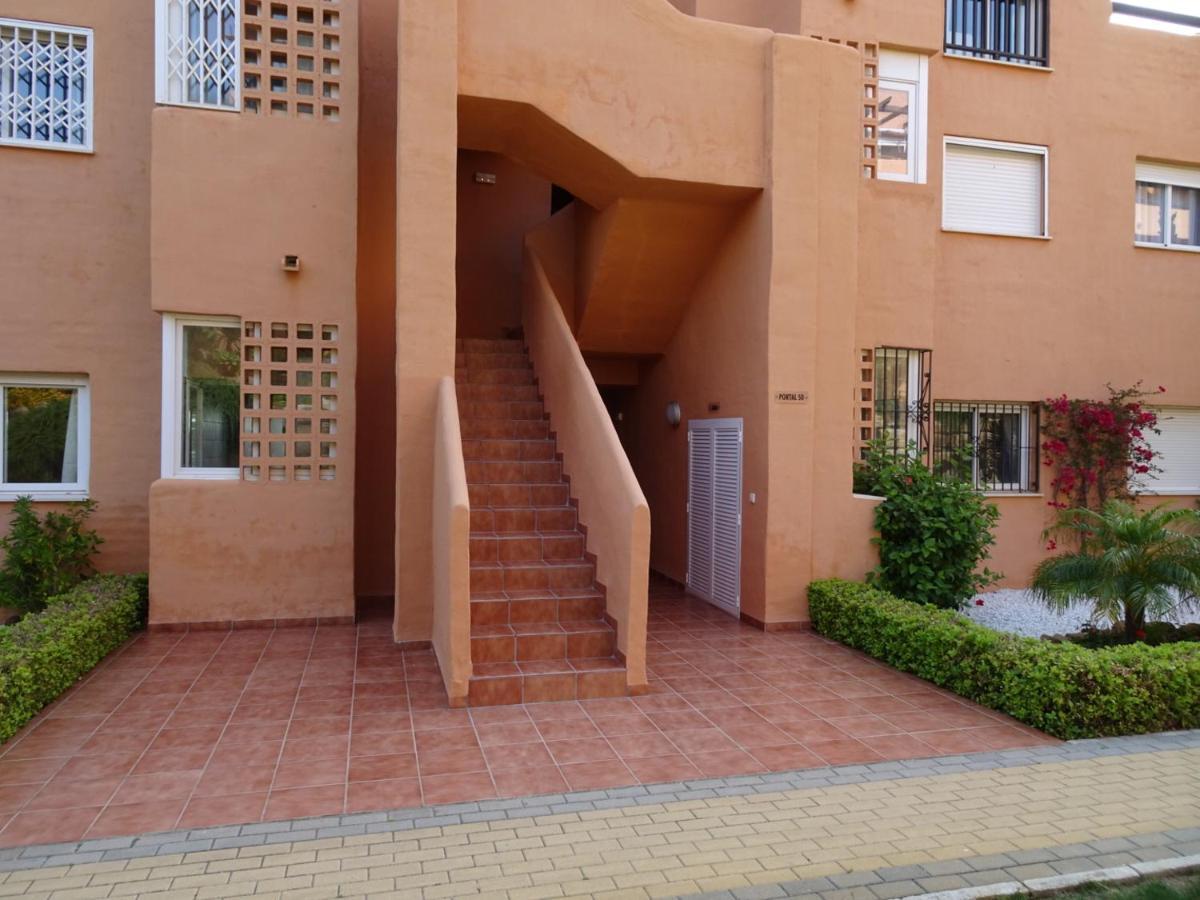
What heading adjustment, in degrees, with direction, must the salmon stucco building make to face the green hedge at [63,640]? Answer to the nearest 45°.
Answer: approximately 45° to its right

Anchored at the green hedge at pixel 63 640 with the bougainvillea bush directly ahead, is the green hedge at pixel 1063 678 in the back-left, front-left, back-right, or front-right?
front-right

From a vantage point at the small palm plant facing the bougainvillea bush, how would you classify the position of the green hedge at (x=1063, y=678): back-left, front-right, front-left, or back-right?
back-left

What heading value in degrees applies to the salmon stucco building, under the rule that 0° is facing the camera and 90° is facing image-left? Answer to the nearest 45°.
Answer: approximately 0°

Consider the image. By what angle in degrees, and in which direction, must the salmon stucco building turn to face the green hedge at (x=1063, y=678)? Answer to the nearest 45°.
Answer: approximately 45° to its left

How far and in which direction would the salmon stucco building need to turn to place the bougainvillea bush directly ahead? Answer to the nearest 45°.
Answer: approximately 90° to its left

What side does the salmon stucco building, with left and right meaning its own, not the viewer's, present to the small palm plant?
left

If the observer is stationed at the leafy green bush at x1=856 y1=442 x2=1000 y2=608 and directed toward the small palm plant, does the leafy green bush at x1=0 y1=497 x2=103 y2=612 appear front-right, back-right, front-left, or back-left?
back-right
